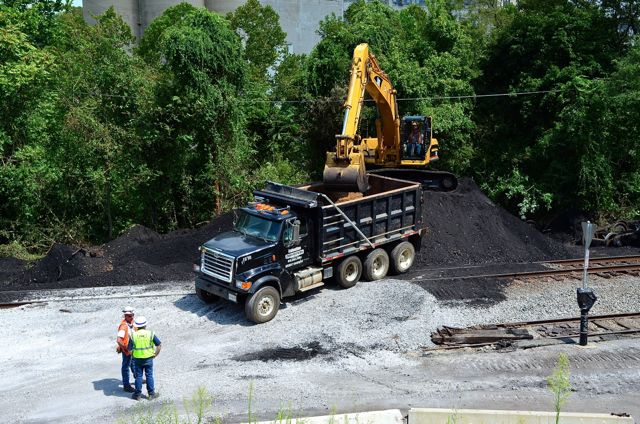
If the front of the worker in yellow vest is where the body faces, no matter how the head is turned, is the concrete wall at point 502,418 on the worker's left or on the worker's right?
on the worker's right

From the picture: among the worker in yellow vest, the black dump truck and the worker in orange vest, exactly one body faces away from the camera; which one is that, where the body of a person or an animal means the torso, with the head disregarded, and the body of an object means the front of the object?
the worker in yellow vest

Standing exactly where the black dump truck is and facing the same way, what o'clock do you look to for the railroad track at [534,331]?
The railroad track is roughly at 8 o'clock from the black dump truck.

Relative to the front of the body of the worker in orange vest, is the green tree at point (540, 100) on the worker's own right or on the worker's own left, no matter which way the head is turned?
on the worker's own left

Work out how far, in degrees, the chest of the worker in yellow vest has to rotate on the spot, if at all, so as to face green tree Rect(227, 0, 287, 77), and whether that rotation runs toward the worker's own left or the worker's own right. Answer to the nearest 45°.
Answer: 0° — they already face it

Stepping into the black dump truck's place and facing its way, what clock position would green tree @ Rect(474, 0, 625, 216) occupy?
The green tree is roughly at 6 o'clock from the black dump truck.

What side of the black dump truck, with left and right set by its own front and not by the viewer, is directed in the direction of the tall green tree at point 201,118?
right

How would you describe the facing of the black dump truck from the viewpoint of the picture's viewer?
facing the viewer and to the left of the viewer

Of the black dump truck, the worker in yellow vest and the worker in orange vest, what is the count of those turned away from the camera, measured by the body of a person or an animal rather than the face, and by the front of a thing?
1

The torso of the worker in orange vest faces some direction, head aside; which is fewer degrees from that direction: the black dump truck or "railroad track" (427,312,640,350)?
the railroad track

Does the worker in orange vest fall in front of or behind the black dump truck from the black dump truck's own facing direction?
in front

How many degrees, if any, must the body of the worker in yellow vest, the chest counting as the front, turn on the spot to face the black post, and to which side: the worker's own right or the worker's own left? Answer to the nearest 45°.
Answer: approximately 90° to the worker's own right

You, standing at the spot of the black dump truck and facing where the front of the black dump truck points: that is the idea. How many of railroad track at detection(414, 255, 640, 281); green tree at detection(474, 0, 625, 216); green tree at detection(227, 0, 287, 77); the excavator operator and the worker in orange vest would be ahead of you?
1

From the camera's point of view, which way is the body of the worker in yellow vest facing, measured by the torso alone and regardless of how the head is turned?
away from the camera
